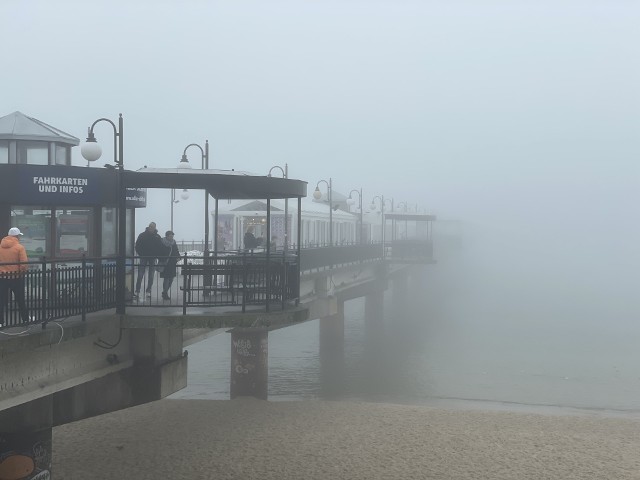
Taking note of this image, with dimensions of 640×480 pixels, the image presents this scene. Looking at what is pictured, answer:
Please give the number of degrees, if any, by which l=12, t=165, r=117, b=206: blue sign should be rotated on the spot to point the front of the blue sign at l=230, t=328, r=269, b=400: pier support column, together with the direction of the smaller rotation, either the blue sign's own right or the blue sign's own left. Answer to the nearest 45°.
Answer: approximately 135° to the blue sign's own left

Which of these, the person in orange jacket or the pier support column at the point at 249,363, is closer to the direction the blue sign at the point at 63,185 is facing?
the person in orange jacket

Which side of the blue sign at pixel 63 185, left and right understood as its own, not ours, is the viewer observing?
front

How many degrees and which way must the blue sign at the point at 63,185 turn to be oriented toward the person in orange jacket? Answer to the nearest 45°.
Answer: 0° — it already faces them

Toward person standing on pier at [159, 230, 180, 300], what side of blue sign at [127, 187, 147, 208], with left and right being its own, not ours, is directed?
front

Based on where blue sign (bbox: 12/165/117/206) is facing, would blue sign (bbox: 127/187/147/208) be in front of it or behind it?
behind

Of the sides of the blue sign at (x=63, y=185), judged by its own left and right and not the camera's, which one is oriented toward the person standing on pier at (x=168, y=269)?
left
